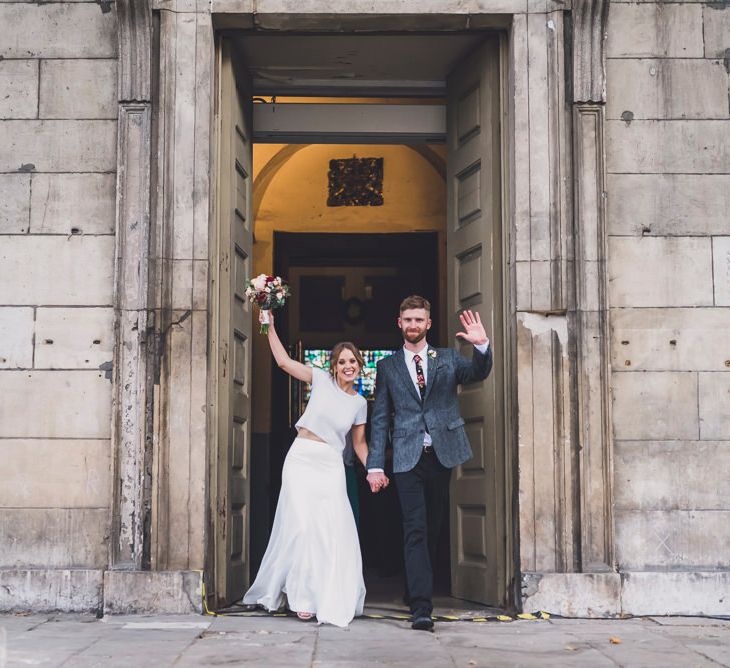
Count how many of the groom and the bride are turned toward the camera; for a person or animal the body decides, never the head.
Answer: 2

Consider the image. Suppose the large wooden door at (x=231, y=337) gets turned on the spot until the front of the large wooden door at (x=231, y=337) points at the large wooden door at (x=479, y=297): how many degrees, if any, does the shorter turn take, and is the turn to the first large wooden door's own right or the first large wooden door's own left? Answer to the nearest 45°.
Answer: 0° — it already faces it

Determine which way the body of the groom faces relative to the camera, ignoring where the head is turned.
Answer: toward the camera

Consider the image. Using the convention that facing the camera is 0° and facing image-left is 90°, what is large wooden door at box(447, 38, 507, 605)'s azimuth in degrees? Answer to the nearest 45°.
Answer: approximately 90°

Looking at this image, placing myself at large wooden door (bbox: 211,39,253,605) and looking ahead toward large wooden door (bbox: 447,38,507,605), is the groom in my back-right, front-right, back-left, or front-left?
front-right

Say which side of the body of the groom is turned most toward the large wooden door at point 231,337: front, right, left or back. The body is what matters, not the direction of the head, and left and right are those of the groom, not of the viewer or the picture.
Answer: right

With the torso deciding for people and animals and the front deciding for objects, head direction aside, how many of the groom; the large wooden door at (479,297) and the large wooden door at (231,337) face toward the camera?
1

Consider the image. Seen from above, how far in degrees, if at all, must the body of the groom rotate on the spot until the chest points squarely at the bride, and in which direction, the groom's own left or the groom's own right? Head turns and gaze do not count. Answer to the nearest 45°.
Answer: approximately 90° to the groom's own right

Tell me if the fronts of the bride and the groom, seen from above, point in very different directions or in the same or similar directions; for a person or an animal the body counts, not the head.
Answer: same or similar directions

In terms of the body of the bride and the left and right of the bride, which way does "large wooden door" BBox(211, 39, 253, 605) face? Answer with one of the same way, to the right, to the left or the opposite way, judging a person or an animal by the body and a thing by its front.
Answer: to the left

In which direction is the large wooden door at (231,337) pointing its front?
to the viewer's right

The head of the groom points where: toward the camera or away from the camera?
toward the camera

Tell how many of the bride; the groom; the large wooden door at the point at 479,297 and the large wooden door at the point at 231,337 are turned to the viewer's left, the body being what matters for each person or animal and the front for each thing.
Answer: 1
